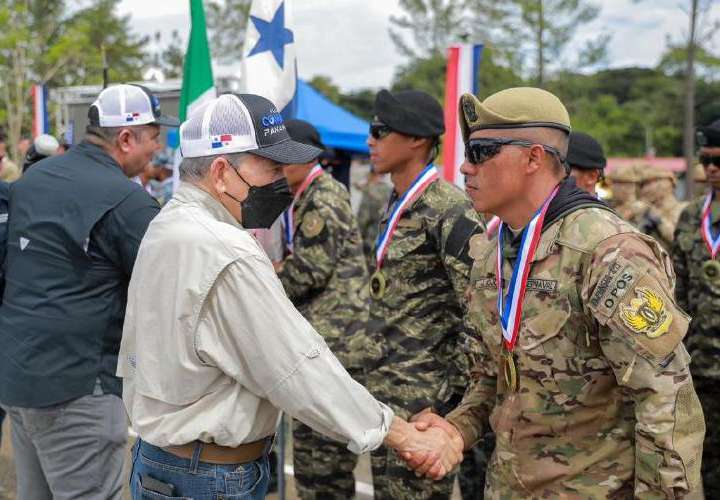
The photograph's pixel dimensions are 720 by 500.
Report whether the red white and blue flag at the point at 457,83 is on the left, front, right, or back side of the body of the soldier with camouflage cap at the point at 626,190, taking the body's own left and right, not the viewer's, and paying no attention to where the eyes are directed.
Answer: front

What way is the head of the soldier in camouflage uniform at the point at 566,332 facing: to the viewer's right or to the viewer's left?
to the viewer's left

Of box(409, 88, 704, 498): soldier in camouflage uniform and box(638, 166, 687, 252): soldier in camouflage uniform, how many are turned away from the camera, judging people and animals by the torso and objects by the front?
0

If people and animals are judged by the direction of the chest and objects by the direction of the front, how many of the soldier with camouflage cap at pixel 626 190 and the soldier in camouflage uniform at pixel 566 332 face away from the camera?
0

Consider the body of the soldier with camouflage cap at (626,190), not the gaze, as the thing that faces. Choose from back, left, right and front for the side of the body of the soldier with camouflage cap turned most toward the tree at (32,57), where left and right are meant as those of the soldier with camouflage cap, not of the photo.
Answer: right

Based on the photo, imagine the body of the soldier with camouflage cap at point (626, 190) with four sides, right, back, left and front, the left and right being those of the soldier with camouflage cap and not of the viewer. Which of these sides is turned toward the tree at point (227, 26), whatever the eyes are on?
right
